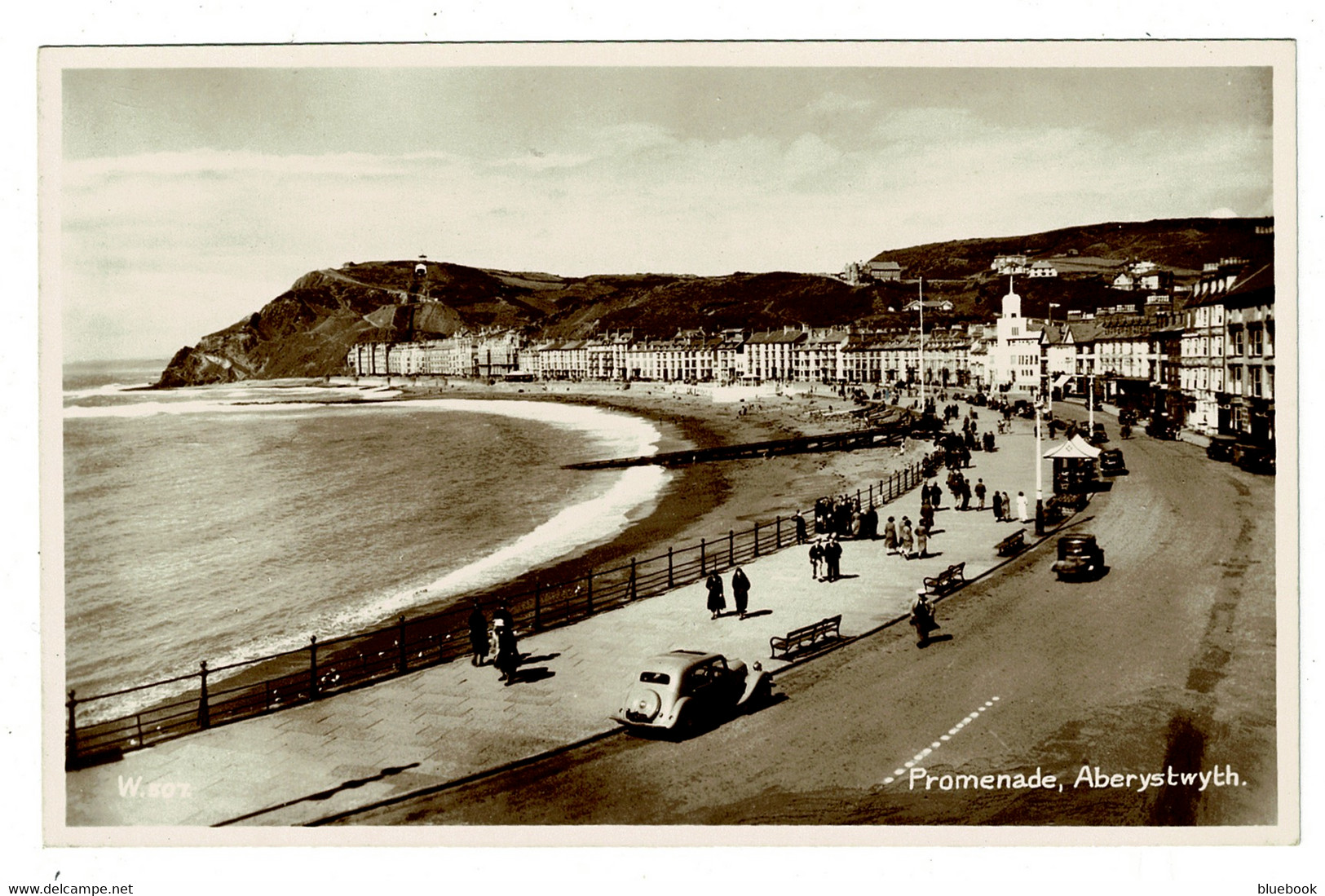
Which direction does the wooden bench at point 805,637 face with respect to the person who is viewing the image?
facing away from the viewer and to the left of the viewer

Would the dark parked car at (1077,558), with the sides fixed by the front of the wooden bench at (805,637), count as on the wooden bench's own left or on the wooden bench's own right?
on the wooden bench's own right

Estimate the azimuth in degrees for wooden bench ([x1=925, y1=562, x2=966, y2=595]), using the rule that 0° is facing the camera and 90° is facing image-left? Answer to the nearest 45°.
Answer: approximately 135°
